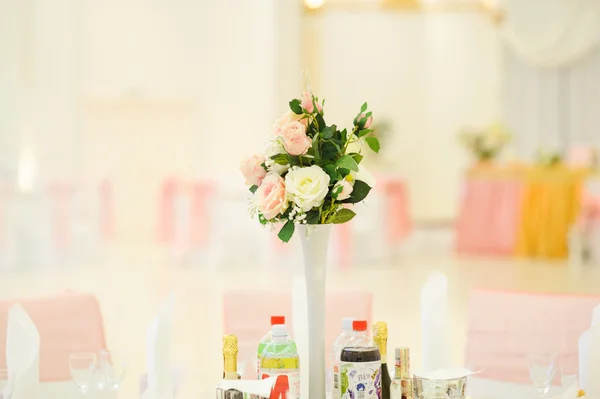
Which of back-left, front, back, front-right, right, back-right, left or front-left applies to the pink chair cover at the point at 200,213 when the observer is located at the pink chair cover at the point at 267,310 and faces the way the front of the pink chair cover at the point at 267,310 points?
back

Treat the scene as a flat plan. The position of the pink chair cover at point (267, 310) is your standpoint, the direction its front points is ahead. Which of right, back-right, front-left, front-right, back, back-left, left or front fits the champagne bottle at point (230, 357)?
front

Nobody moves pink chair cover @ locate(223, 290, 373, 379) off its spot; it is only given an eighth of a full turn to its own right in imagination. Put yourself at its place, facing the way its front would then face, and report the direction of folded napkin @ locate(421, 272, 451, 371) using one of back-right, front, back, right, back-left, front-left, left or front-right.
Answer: left

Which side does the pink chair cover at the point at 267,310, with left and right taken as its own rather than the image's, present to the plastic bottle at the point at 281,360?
front

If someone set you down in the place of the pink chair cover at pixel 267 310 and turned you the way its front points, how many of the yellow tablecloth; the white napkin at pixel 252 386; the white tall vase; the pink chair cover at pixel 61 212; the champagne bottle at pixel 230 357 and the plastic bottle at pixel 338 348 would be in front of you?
4

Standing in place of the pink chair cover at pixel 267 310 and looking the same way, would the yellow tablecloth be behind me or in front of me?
behind

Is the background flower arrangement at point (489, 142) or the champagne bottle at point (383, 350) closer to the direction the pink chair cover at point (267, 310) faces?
the champagne bottle

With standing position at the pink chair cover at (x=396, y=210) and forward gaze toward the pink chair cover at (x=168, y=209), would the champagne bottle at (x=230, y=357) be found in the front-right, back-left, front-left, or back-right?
front-left

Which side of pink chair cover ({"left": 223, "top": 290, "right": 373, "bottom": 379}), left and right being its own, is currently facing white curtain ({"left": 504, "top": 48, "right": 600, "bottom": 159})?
back

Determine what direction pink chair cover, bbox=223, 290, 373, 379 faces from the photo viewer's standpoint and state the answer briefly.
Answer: facing the viewer

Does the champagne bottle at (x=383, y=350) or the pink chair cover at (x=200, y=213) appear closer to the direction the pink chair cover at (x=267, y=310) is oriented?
the champagne bottle

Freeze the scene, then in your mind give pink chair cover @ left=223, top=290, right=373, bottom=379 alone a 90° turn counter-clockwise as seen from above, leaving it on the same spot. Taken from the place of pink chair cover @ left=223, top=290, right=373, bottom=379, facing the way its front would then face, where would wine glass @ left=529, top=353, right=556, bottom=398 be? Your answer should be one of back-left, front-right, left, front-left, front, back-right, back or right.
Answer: front-right

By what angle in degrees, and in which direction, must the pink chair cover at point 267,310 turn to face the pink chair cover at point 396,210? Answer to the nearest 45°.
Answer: approximately 180°

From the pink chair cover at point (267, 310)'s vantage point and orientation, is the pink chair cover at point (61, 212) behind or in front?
behind

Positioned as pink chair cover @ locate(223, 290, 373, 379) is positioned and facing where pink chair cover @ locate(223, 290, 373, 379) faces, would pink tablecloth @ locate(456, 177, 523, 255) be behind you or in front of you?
behind

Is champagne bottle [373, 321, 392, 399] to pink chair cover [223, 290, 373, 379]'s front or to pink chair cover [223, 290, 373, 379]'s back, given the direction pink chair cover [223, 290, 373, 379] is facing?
to the front

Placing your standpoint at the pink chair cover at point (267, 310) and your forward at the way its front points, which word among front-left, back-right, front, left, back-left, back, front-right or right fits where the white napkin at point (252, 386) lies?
front

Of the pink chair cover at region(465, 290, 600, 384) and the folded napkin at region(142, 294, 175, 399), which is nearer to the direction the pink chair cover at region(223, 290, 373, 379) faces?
the folded napkin

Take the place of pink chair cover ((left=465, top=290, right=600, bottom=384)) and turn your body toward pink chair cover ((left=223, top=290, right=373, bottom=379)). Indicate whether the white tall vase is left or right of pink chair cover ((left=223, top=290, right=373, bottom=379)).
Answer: left

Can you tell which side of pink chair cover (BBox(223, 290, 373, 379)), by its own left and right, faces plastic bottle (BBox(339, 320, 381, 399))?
front

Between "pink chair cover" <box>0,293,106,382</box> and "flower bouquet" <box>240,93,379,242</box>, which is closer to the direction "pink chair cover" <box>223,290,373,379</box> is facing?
the flower bouquet
